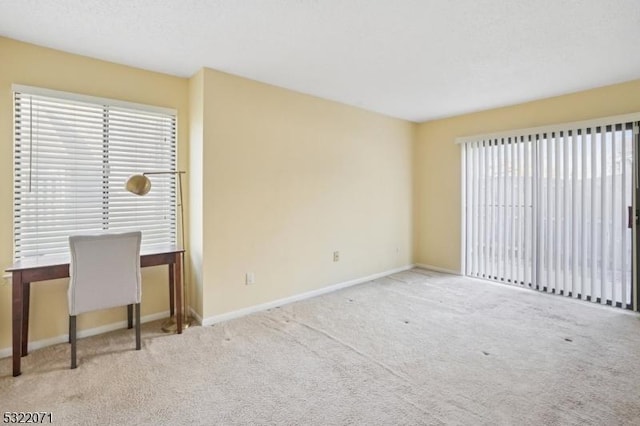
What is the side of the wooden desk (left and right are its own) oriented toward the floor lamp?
left

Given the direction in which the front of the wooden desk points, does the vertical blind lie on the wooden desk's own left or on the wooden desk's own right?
on the wooden desk's own left

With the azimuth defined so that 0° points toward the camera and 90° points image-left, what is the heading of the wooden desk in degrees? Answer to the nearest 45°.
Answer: approximately 0°
